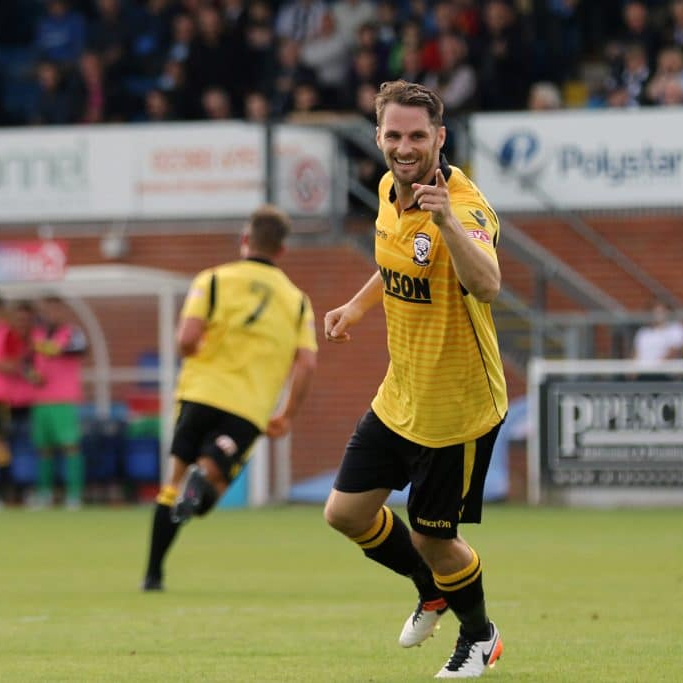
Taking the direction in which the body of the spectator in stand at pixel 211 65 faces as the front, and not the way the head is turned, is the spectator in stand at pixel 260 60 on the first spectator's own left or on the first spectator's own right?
on the first spectator's own left

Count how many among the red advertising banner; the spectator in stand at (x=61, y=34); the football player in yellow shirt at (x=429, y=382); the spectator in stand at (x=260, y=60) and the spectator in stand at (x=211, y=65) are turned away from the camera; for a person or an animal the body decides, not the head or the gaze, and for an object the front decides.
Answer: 0

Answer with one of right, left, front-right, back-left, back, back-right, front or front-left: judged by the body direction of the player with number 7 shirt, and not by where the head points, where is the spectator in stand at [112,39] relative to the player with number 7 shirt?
front

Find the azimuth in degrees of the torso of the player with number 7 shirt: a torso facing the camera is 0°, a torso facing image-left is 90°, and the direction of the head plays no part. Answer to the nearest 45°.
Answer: approximately 180°

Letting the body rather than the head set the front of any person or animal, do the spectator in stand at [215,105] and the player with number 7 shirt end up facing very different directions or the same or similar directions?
very different directions

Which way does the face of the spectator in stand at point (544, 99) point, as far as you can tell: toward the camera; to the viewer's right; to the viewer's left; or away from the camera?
toward the camera

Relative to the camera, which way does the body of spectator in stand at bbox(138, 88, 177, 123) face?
toward the camera

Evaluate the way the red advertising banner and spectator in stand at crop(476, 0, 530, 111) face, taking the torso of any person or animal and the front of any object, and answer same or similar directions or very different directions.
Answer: same or similar directions

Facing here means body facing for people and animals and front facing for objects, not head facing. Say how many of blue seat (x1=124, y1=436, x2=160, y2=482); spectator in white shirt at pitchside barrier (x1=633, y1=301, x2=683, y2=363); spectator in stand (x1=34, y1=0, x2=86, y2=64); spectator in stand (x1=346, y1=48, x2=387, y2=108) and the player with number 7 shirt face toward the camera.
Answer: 4

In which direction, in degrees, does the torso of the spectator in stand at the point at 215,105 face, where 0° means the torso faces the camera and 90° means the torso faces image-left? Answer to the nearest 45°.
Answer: approximately 0°

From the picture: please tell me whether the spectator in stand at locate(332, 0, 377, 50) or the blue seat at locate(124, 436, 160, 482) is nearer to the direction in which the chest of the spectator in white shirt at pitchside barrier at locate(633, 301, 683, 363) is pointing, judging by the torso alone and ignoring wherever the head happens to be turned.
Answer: the blue seat

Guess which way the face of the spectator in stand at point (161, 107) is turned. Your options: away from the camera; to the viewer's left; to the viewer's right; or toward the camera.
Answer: toward the camera

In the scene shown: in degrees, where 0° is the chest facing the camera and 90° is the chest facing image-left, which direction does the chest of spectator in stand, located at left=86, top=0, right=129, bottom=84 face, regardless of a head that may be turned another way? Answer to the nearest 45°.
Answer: approximately 0°

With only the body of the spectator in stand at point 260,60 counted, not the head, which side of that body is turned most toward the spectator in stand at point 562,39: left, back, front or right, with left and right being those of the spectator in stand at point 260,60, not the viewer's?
left

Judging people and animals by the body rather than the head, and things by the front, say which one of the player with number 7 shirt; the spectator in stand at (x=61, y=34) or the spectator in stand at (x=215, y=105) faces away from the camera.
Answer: the player with number 7 shirt

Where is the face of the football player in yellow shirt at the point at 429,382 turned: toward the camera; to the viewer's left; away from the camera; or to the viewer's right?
toward the camera

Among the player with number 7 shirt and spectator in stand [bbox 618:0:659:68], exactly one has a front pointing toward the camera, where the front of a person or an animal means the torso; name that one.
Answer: the spectator in stand

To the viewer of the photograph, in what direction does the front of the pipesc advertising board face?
facing the viewer

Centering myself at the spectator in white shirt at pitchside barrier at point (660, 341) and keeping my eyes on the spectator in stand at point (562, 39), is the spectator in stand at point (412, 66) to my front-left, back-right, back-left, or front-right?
front-left

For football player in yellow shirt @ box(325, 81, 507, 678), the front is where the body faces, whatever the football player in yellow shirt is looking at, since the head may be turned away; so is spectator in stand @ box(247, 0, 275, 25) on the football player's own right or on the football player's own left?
on the football player's own right

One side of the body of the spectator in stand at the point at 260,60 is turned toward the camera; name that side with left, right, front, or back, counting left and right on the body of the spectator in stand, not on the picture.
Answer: front

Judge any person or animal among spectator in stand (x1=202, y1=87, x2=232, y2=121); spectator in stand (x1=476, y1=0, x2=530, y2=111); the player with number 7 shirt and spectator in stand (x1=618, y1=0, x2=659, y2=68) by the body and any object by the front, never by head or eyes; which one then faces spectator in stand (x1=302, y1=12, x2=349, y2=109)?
the player with number 7 shirt
